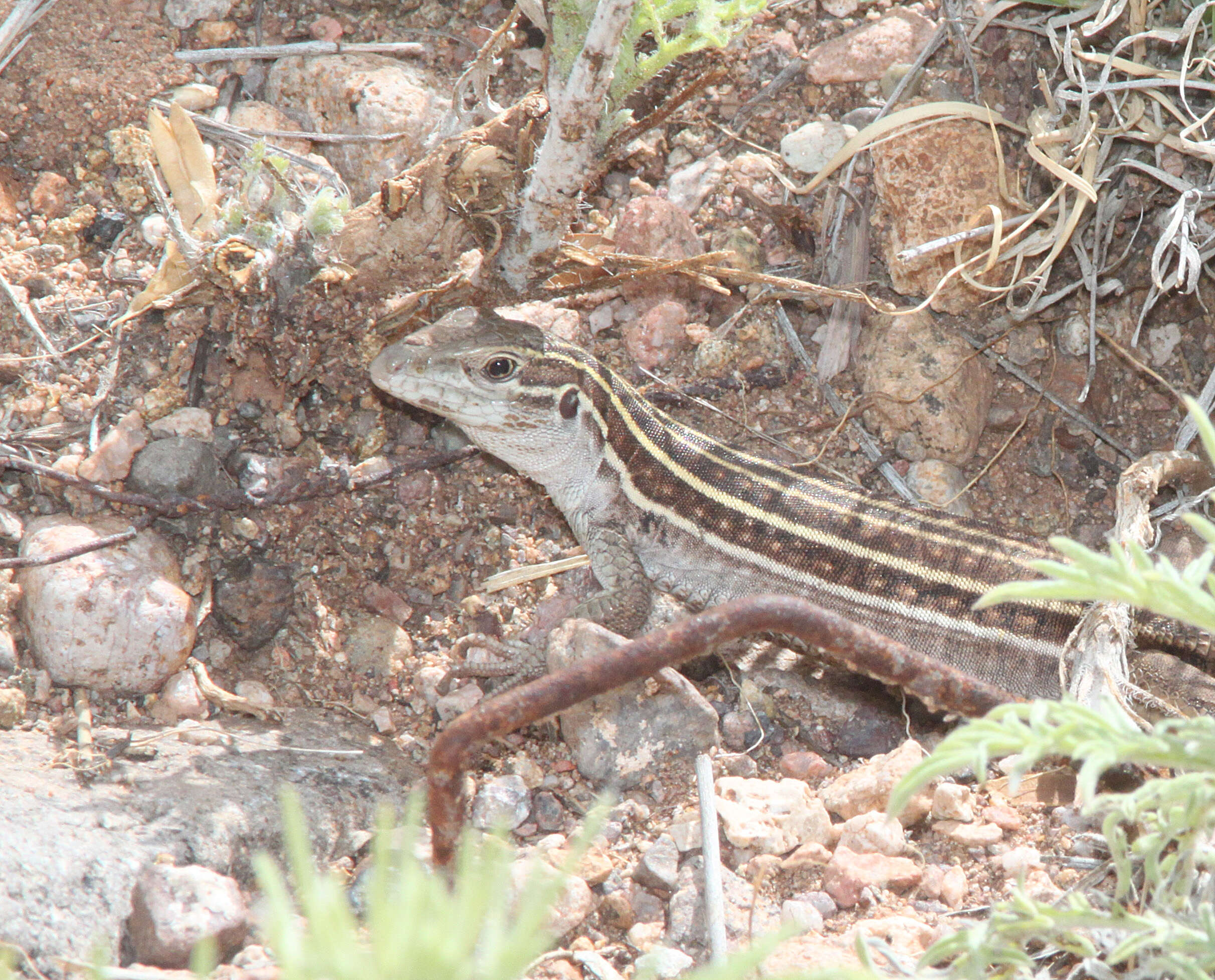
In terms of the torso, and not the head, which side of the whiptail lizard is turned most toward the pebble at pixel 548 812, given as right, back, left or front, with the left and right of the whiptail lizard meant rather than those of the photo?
left

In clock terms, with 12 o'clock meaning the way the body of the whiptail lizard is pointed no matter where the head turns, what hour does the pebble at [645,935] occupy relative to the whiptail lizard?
The pebble is roughly at 9 o'clock from the whiptail lizard.

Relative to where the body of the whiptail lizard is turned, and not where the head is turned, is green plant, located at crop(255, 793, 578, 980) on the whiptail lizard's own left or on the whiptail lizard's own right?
on the whiptail lizard's own left

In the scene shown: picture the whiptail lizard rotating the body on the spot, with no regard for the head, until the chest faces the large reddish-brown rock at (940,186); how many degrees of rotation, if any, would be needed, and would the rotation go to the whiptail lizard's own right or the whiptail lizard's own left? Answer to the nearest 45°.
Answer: approximately 135° to the whiptail lizard's own right

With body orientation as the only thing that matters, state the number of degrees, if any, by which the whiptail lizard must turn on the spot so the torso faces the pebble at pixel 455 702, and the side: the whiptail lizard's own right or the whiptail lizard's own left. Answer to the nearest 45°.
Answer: approximately 45° to the whiptail lizard's own left

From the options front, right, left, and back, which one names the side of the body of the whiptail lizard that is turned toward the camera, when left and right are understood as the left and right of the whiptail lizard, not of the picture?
left

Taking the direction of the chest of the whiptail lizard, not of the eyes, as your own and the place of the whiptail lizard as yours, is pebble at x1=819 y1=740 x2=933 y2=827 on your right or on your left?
on your left

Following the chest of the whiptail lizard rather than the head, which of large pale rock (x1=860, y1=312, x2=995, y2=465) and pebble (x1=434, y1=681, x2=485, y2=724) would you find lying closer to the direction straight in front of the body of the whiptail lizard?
the pebble

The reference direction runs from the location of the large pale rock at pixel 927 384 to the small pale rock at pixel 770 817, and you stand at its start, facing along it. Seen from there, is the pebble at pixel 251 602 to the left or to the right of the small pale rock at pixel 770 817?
right
